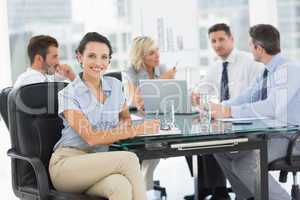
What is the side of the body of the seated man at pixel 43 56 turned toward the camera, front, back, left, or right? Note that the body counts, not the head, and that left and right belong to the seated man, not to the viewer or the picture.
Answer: right

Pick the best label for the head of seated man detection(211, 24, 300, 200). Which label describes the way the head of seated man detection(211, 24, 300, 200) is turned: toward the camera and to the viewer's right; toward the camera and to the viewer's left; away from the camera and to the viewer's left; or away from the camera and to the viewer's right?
away from the camera and to the viewer's left

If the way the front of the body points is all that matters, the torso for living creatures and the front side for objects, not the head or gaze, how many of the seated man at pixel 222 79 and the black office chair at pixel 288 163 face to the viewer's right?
0

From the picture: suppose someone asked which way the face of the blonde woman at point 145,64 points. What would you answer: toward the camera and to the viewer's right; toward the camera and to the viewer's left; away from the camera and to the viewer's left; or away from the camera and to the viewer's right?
toward the camera and to the viewer's right

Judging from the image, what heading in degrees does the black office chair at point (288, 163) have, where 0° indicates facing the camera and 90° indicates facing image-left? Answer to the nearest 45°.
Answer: approximately 90°

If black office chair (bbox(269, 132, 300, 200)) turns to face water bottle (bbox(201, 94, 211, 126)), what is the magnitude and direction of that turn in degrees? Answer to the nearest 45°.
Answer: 0° — it already faces it

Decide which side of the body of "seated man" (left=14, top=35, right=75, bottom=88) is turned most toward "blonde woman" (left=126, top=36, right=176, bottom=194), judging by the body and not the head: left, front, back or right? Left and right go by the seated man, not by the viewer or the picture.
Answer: front

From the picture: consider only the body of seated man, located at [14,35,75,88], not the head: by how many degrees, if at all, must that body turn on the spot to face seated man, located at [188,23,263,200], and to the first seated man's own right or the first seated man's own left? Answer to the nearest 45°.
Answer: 0° — they already face them

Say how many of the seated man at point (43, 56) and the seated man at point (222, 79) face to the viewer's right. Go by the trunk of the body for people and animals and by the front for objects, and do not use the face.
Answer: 1

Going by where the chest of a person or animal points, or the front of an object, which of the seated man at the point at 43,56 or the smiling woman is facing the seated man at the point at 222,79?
the seated man at the point at 43,56

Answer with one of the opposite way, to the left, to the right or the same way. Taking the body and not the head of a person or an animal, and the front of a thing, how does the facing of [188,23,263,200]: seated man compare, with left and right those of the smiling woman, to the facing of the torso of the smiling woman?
to the right
